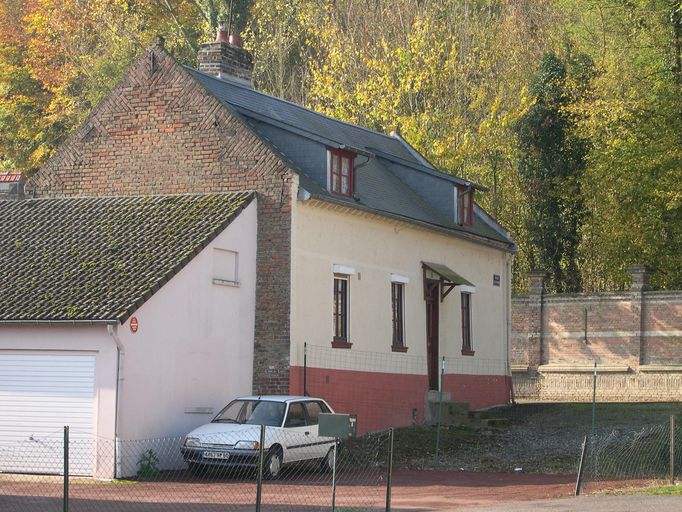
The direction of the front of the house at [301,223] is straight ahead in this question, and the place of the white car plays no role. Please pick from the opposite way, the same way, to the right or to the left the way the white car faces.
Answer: to the right

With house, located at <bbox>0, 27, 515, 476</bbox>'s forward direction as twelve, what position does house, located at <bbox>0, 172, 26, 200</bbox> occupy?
house, located at <bbox>0, 172, 26, 200</bbox> is roughly at 5 o'clock from house, located at <bbox>0, 27, 515, 476</bbox>.

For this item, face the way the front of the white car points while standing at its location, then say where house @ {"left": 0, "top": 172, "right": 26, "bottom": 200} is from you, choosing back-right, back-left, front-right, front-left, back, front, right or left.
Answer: right

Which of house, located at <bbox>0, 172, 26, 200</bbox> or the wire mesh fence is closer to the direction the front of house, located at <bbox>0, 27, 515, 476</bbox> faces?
the wire mesh fence

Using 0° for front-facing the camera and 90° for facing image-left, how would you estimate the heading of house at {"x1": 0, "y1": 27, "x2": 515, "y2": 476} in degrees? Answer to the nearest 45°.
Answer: approximately 315°

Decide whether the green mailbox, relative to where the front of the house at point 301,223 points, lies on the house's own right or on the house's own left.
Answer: on the house's own right

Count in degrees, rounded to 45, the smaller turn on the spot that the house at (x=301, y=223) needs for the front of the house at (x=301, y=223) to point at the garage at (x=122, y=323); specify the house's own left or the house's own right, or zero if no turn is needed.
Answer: approximately 90° to the house's own right

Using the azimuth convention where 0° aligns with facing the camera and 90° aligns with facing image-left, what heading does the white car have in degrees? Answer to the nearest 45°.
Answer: approximately 45°

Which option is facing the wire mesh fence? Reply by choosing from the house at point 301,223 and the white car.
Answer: the house
